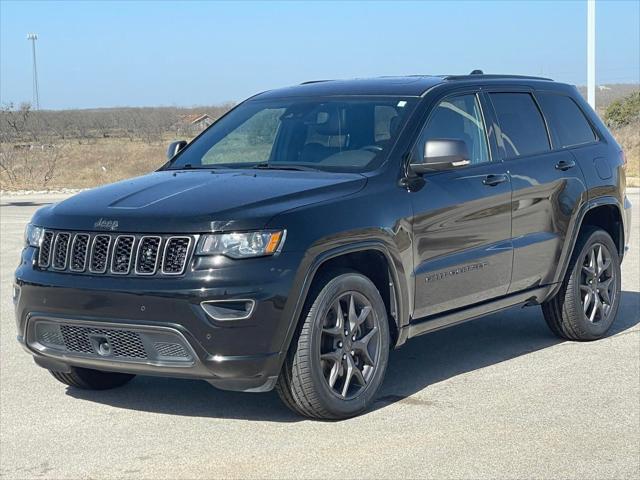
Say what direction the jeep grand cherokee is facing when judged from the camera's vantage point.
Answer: facing the viewer and to the left of the viewer

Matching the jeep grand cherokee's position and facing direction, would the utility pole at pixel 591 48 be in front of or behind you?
behind
